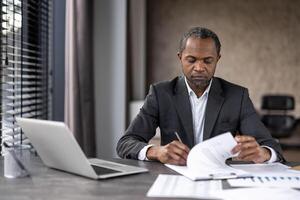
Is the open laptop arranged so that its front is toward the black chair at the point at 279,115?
yes

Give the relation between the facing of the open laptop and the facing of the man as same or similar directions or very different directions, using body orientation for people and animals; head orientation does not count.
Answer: very different directions

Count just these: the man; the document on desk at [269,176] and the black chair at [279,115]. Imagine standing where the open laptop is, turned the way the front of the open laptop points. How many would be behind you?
0

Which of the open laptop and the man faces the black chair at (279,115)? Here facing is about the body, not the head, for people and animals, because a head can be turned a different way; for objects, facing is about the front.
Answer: the open laptop

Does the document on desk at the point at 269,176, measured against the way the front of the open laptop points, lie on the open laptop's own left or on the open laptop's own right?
on the open laptop's own right

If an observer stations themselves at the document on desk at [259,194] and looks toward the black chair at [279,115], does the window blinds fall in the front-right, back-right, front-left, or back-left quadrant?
front-left

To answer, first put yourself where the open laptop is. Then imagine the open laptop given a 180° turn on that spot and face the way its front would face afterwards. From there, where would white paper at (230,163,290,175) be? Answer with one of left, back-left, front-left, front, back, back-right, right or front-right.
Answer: back-left

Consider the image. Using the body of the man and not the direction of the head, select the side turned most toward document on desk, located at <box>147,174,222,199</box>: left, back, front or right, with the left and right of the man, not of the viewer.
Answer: front

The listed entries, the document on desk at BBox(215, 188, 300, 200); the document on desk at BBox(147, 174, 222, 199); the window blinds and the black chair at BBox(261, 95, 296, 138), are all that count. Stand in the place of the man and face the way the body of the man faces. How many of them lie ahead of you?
2

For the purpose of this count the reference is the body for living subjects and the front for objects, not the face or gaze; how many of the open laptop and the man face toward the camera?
1

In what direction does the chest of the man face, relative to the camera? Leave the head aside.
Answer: toward the camera

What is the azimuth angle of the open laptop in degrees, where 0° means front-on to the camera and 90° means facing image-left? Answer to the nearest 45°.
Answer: approximately 225°

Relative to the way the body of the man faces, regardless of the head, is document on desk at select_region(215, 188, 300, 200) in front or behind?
in front

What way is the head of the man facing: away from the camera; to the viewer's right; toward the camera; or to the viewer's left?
toward the camera

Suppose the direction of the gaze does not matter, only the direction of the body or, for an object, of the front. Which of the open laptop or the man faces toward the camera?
the man
